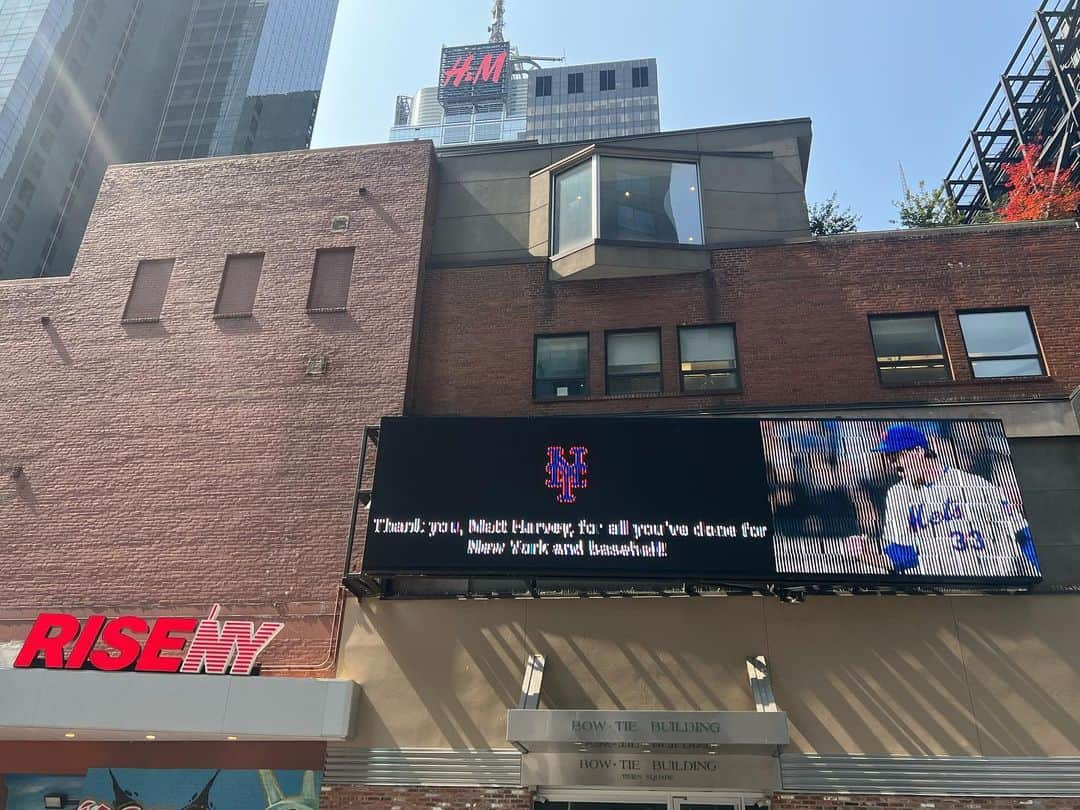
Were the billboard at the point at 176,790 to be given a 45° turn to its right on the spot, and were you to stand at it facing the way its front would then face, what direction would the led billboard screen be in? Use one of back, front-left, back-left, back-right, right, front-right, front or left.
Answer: left

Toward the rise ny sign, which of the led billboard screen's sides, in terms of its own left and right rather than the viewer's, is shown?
right

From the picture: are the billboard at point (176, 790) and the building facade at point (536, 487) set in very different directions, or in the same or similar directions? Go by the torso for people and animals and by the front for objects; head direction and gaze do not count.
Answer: same or similar directions

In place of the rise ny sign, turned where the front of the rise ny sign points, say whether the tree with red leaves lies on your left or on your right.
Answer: on your left

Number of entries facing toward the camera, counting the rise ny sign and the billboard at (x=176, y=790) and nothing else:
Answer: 2

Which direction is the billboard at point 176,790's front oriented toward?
toward the camera

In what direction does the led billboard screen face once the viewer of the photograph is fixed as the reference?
facing the viewer

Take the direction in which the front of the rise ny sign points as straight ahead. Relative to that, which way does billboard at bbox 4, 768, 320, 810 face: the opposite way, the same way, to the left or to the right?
the same way
